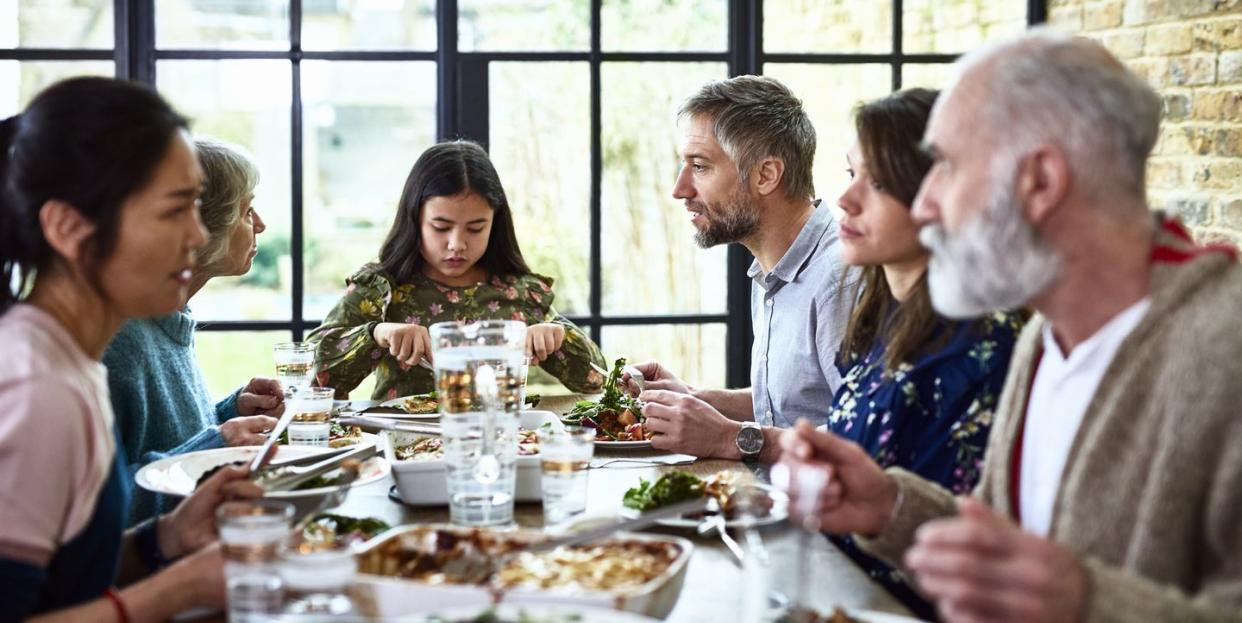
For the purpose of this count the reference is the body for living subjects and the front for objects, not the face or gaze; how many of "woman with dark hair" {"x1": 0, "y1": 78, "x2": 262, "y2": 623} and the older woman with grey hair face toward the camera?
0

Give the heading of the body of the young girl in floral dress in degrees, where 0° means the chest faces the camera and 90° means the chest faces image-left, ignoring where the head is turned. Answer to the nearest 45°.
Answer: approximately 0°

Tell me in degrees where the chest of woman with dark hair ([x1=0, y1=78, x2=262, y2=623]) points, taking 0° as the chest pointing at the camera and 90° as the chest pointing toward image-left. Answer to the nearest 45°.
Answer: approximately 270°

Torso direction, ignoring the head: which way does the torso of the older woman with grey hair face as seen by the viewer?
to the viewer's right

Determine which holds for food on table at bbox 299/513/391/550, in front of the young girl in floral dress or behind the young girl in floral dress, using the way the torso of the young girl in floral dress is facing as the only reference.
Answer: in front

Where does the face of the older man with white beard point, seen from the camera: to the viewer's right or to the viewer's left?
to the viewer's left

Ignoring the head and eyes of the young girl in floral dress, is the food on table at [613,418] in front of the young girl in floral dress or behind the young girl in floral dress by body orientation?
in front

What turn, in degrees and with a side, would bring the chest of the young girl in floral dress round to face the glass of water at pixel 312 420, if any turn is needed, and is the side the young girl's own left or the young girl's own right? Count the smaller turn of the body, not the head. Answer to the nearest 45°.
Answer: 0° — they already face it

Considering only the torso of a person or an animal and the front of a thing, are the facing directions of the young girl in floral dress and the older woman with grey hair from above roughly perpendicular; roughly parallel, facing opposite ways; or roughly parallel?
roughly perpendicular

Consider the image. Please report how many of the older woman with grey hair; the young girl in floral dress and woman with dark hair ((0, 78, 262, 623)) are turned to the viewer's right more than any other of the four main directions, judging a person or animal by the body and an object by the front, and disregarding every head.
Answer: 2
